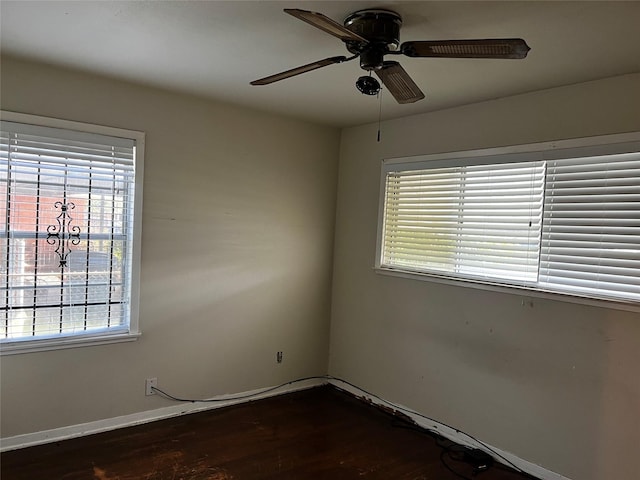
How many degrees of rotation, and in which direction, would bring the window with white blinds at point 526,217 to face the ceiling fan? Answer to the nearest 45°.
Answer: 0° — it already faces it

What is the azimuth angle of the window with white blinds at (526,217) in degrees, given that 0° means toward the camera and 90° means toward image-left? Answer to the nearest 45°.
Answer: approximately 45°
